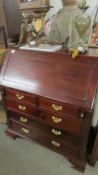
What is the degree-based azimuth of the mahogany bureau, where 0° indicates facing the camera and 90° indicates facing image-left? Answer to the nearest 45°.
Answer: approximately 45°

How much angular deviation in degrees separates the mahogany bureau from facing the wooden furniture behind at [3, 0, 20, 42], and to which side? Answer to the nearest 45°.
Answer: approximately 90° to its right

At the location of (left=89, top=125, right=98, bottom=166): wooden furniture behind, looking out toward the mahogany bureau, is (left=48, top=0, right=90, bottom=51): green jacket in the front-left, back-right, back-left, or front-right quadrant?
front-right

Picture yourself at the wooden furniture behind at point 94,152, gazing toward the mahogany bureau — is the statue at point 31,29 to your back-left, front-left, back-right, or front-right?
front-right

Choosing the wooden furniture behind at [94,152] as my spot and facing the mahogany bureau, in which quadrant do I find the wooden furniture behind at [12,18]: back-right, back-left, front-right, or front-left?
front-right

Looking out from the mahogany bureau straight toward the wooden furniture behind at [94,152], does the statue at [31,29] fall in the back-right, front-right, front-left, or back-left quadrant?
back-left

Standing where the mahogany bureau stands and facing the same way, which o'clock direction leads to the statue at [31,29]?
The statue is roughly at 4 o'clock from the mahogany bureau.
